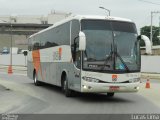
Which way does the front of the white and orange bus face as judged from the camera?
facing the viewer and to the right of the viewer
